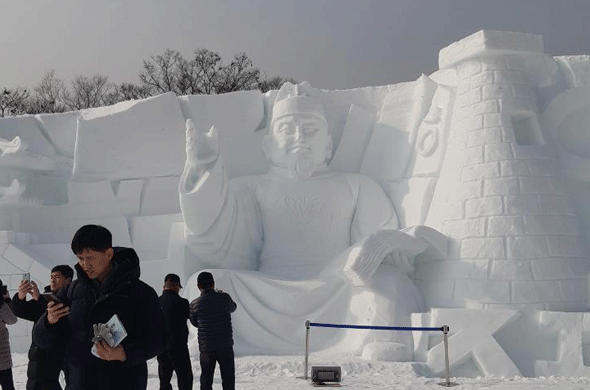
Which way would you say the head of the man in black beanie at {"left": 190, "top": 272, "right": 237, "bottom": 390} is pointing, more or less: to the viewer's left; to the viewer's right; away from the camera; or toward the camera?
away from the camera

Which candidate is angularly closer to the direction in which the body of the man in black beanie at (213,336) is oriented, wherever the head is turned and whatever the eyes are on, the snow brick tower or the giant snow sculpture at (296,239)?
the giant snow sculpture

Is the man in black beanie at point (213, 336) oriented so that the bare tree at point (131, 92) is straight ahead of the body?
yes

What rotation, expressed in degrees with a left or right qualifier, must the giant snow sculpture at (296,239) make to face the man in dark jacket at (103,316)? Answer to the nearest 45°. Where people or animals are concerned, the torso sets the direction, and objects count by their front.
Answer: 0° — it already faces them

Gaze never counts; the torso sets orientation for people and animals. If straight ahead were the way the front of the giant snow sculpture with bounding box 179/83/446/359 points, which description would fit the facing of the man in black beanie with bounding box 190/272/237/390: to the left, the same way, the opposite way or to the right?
the opposite way

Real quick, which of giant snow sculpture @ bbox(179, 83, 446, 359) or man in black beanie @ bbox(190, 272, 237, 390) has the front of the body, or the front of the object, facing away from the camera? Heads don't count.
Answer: the man in black beanie

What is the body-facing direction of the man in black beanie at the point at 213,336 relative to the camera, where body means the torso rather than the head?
away from the camera

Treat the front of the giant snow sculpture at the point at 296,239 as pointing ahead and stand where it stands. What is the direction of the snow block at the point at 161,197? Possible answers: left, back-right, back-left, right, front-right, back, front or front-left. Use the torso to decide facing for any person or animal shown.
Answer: back-right

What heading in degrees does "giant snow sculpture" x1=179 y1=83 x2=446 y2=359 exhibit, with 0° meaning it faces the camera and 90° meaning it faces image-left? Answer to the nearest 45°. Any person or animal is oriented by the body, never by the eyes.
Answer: approximately 0°

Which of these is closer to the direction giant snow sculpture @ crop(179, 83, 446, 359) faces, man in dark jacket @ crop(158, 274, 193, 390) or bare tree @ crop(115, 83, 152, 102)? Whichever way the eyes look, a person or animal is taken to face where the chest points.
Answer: the man in dark jacket
